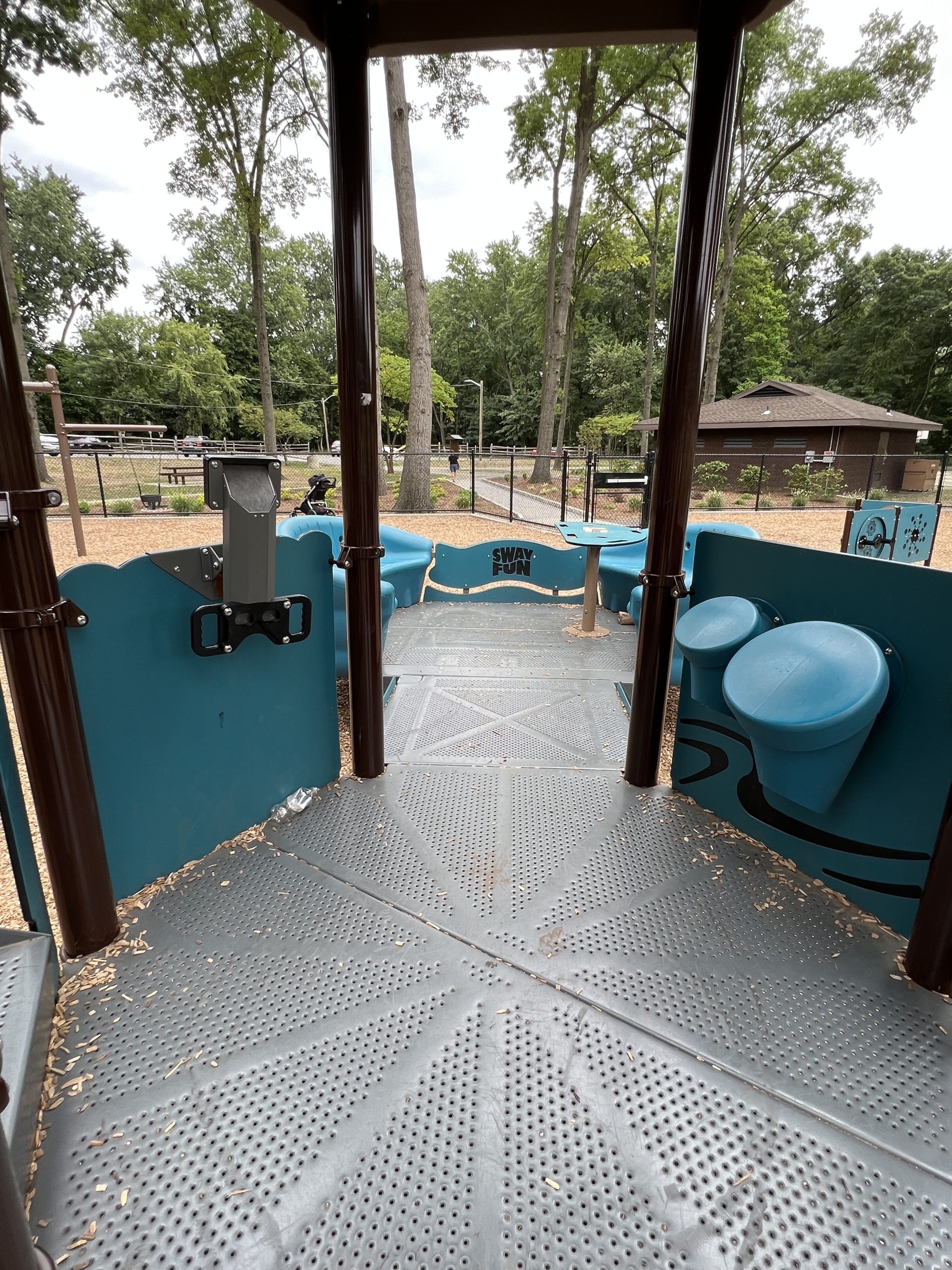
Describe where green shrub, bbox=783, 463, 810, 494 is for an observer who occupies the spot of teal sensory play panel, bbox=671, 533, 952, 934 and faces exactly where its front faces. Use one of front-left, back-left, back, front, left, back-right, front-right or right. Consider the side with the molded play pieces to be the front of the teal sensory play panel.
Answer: back-right

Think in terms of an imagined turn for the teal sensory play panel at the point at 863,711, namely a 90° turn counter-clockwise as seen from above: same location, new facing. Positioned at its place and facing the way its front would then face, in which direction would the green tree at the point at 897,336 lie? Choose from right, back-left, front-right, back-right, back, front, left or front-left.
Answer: back-left

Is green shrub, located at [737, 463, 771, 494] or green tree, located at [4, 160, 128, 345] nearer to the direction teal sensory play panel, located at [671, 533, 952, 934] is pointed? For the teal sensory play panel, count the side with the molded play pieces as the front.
the green tree

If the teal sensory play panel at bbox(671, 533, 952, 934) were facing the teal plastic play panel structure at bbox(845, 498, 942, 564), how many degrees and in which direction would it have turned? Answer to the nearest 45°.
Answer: approximately 135° to its right

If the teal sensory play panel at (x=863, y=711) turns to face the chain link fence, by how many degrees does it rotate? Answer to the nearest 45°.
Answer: approximately 90° to its right

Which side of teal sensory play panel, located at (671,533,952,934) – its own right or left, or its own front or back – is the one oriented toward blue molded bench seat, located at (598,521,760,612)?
right

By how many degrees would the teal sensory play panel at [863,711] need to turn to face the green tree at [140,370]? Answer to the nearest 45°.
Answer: approximately 90° to its right

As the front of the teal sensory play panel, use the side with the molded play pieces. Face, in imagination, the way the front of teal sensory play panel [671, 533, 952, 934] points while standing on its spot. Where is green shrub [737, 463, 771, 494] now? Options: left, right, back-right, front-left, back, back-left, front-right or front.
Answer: back-right

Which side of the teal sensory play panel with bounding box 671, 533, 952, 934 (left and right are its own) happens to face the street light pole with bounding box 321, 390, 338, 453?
right

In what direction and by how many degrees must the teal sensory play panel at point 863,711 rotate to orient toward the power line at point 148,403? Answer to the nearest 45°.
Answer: approximately 90° to its right

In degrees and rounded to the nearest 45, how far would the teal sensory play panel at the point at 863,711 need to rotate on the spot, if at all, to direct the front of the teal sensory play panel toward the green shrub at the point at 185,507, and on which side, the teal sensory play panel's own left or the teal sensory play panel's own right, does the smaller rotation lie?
approximately 90° to the teal sensory play panel's own right

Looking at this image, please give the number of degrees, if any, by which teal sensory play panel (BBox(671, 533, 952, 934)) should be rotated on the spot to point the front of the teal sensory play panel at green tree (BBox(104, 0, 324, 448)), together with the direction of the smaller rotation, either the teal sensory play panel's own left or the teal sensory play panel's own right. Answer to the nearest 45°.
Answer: approximately 90° to the teal sensory play panel's own right

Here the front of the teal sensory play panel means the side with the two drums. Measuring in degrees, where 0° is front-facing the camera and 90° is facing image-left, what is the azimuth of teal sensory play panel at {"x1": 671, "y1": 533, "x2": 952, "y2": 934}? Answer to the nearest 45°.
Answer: approximately 45°

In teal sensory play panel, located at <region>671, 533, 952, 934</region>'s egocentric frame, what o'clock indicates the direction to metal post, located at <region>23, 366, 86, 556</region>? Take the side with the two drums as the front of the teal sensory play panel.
The metal post is roughly at 2 o'clock from the teal sensory play panel.

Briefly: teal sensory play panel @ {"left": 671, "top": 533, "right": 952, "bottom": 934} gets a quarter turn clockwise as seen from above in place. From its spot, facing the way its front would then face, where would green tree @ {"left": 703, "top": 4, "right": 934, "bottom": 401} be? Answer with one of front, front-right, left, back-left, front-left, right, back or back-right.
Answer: front-right
